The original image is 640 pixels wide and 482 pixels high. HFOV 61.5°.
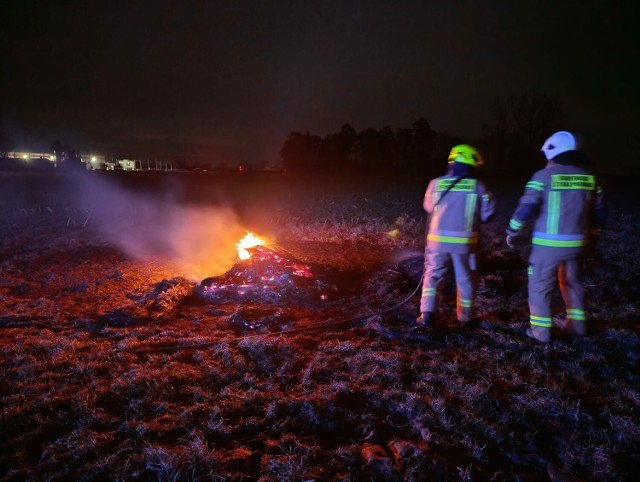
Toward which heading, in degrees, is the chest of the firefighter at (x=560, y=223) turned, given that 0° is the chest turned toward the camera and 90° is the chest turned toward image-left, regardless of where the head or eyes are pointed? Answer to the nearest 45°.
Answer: approximately 135°

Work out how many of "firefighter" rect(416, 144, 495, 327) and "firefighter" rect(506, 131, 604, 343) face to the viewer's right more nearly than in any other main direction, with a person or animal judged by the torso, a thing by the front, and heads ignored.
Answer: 0

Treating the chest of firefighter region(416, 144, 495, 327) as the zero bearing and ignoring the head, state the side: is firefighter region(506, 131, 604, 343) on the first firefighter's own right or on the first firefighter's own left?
on the first firefighter's own right

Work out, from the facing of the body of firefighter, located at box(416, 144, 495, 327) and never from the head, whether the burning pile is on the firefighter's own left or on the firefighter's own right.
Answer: on the firefighter's own left

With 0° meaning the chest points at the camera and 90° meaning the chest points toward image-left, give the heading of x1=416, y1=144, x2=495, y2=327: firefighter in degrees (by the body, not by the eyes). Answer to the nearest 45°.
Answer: approximately 180°

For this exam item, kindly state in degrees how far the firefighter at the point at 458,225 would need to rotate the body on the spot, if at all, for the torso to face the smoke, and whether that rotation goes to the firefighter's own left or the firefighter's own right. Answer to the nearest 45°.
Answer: approximately 45° to the firefighter's own left

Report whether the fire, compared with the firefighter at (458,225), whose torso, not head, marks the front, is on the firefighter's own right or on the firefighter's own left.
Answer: on the firefighter's own left
